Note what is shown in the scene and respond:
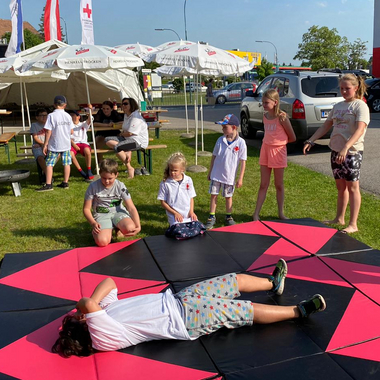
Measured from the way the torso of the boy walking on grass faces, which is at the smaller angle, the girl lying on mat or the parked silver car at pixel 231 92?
the parked silver car

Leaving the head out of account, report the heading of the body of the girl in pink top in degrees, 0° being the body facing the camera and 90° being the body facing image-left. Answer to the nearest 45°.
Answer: approximately 45°

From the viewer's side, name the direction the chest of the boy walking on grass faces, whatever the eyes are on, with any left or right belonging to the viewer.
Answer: facing away from the viewer and to the left of the viewer

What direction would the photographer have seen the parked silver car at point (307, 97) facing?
facing away from the viewer and to the left of the viewer

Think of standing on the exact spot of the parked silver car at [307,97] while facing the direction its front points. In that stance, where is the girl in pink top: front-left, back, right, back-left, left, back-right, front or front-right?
back-left
